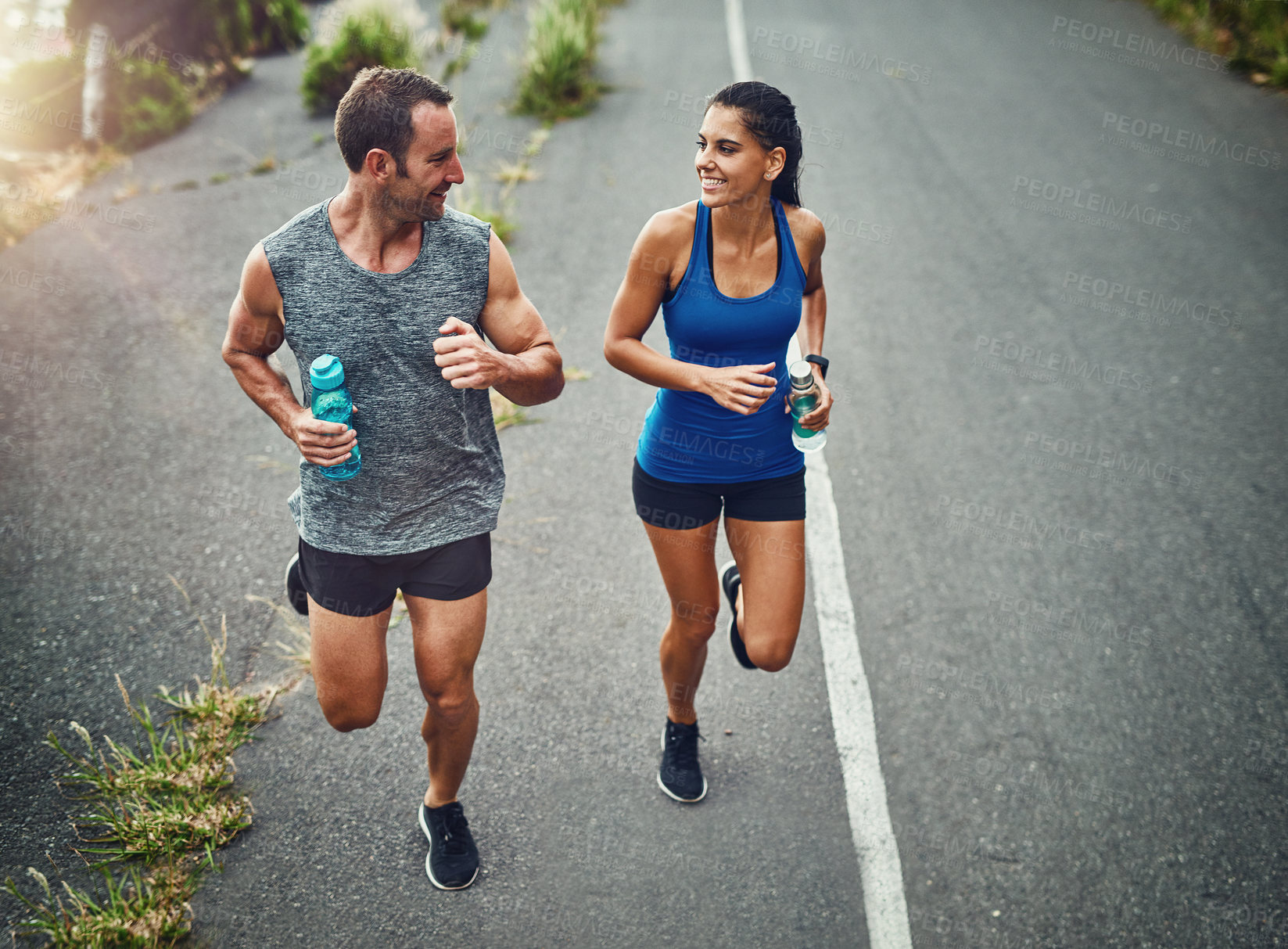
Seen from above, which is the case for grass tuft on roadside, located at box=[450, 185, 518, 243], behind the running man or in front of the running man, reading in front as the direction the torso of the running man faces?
behind

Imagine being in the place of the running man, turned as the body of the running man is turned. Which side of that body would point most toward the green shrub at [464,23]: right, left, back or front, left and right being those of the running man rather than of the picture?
back

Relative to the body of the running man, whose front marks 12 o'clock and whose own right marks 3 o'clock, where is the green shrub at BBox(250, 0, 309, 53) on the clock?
The green shrub is roughly at 6 o'clock from the running man.

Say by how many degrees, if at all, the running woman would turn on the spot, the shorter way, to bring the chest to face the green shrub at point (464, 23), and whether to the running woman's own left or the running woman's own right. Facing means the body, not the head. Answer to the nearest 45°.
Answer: approximately 180°

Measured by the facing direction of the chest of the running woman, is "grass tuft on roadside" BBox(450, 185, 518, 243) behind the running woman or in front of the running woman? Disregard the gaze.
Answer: behind

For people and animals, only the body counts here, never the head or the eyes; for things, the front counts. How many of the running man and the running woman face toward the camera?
2

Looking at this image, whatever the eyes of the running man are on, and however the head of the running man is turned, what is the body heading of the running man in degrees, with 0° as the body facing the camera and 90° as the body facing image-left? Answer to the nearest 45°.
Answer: approximately 0°

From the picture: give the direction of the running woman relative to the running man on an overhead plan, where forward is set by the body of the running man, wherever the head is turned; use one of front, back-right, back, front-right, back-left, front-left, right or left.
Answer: left

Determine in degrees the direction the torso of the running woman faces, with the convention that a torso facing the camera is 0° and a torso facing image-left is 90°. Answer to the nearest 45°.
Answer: approximately 0°

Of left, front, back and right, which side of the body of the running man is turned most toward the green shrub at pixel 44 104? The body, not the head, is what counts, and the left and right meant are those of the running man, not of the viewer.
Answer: back

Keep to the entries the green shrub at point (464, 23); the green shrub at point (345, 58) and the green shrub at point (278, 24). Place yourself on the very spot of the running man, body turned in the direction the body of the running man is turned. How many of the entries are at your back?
3
